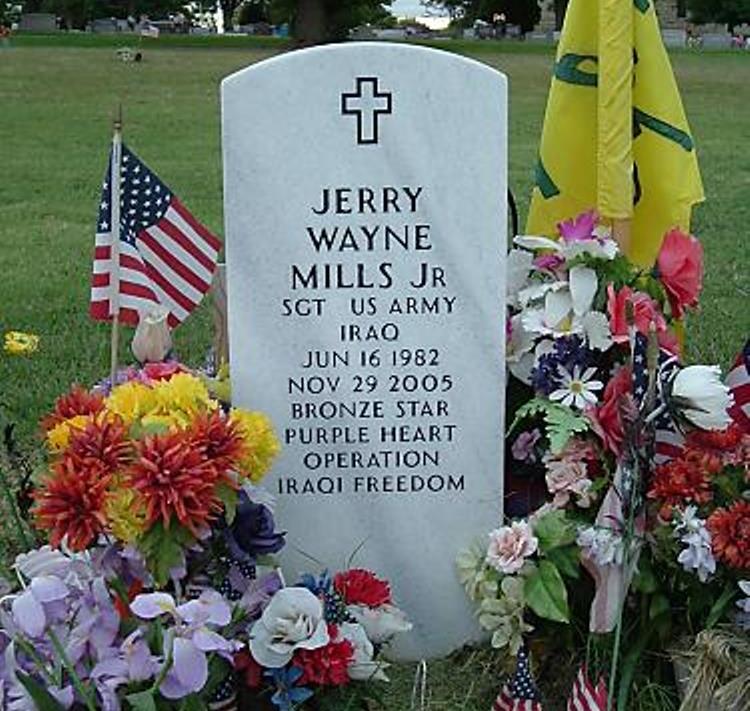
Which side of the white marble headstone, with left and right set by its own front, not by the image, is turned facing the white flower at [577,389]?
left

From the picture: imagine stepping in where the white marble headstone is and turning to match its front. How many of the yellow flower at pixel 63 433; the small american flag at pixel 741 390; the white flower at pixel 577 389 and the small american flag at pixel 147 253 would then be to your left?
2

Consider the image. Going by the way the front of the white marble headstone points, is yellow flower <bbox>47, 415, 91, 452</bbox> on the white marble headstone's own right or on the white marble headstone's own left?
on the white marble headstone's own right

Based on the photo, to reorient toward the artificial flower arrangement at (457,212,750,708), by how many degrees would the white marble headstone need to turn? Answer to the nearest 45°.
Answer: approximately 90° to its left

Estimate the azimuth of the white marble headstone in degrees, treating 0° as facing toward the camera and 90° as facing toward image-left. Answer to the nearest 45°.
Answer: approximately 0°

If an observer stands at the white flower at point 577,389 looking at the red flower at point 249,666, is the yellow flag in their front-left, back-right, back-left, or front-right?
back-right

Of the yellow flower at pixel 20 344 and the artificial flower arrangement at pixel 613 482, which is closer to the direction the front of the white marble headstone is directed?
the artificial flower arrangement

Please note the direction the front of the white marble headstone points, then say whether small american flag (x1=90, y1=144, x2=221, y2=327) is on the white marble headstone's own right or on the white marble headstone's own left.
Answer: on the white marble headstone's own right

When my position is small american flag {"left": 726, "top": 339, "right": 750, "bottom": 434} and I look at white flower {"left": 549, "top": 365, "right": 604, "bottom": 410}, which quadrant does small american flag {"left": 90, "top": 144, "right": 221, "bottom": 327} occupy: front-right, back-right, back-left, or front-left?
front-right

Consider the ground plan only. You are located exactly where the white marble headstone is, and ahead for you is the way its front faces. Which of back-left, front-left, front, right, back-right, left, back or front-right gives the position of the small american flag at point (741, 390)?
left

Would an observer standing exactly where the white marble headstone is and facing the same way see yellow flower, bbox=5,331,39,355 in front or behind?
behind
